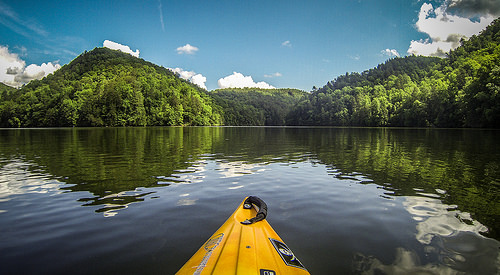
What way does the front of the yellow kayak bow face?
away from the camera
